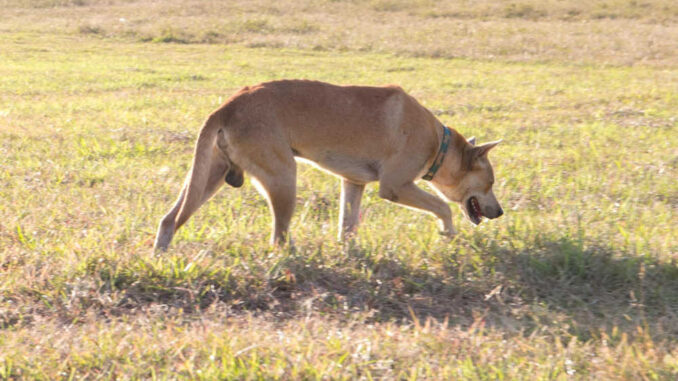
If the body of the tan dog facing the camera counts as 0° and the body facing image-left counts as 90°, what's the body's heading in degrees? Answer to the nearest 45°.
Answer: approximately 270°
